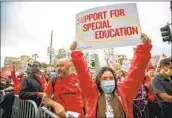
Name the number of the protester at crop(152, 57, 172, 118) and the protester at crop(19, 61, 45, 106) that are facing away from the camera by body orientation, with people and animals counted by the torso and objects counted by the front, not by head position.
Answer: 0

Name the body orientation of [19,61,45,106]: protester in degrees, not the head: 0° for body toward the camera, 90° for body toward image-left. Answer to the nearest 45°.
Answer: approximately 315°

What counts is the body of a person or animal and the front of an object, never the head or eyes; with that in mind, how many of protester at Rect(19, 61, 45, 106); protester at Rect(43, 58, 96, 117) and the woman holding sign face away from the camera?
0

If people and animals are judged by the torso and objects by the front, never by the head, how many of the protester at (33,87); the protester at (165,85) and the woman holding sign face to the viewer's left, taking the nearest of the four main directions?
0

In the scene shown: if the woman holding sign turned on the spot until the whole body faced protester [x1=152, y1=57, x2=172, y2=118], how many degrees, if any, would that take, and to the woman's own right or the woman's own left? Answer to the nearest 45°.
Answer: approximately 135° to the woman's own left

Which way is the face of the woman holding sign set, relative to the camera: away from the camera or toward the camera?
toward the camera

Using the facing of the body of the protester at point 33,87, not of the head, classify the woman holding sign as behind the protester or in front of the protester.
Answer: in front

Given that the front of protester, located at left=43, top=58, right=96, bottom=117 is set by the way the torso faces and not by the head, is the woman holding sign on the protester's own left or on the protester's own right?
on the protester's own left

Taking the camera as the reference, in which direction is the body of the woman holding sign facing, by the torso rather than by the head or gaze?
toward the camera

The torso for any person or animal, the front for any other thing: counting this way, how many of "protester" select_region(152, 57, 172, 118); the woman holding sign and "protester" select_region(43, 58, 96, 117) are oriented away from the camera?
0
